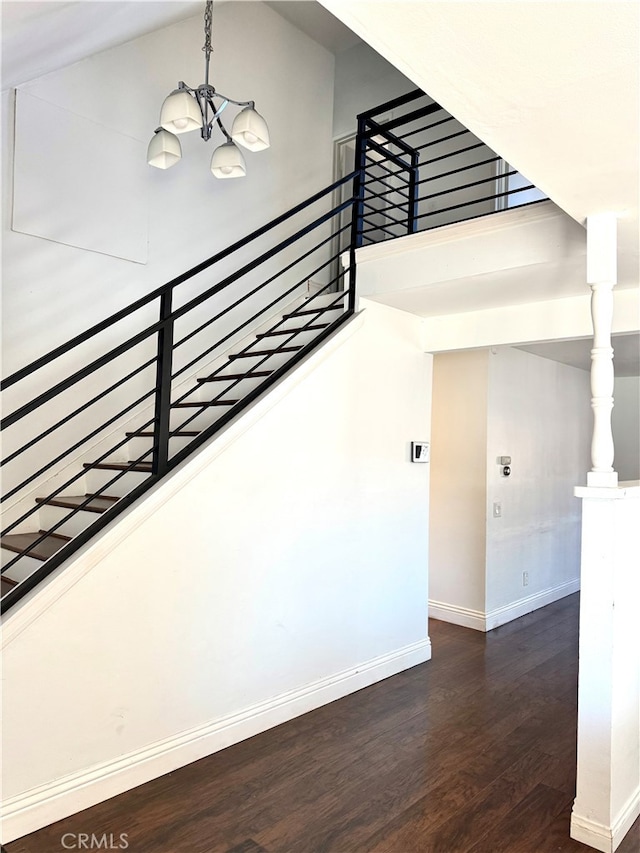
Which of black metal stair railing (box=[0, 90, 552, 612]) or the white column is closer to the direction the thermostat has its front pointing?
the white column

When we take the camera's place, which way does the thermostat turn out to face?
facing the viewer and to the right of the viewer

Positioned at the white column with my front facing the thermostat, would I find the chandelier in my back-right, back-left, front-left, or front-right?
front-left

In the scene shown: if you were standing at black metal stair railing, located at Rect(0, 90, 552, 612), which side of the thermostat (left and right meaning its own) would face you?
right

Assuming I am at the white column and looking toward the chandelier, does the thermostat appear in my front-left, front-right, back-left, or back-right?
front-right

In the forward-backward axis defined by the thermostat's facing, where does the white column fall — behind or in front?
in front
